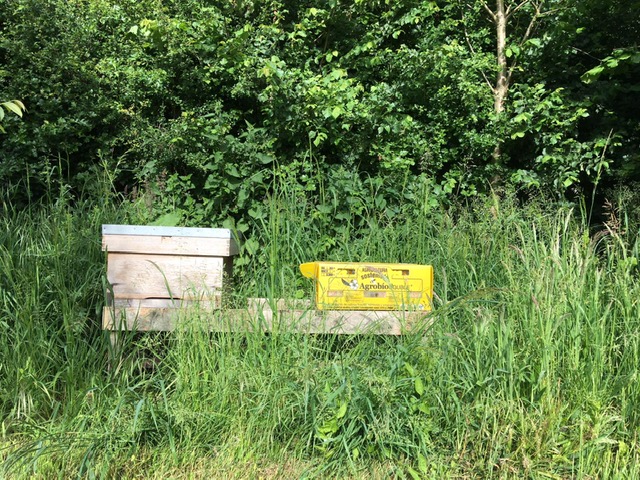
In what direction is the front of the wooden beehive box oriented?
toward the camera

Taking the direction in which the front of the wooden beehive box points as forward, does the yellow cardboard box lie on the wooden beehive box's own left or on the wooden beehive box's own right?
on the wooden beehive box's own left
